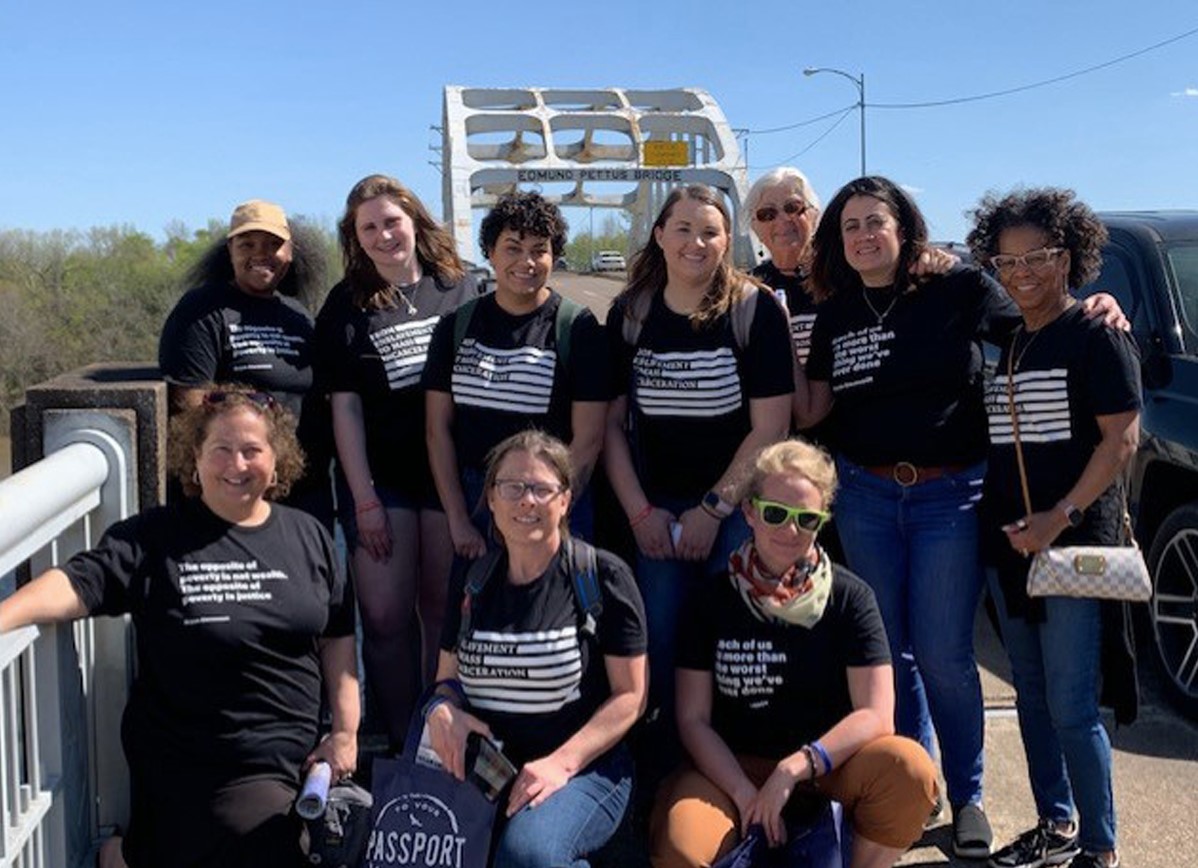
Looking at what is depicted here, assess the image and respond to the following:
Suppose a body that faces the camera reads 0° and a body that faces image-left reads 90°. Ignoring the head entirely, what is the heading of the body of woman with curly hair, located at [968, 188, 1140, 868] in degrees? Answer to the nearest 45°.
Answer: approximately 45°

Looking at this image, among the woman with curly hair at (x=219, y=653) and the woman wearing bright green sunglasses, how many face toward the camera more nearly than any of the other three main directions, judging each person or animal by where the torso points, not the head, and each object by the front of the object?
2

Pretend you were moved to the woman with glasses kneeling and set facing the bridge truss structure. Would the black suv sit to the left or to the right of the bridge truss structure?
right

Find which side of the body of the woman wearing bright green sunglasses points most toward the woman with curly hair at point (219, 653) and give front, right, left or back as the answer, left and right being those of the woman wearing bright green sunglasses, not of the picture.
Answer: right

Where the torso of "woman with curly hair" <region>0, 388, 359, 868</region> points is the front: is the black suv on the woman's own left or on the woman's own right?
on the woman's own left

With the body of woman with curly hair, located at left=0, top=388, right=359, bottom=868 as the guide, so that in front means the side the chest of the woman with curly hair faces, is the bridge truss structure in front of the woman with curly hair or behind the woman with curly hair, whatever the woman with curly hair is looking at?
behind

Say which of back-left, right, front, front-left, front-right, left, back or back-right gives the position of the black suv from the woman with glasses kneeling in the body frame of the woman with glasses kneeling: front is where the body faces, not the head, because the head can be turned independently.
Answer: back

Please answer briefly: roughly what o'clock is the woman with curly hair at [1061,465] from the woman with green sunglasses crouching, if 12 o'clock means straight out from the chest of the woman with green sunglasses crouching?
The woman with curly hair is roughly at 8 o'clock from the woman with green sunglasses crouching.

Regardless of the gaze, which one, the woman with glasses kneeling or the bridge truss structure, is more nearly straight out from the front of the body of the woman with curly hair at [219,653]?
the woman with glasses kneeling
